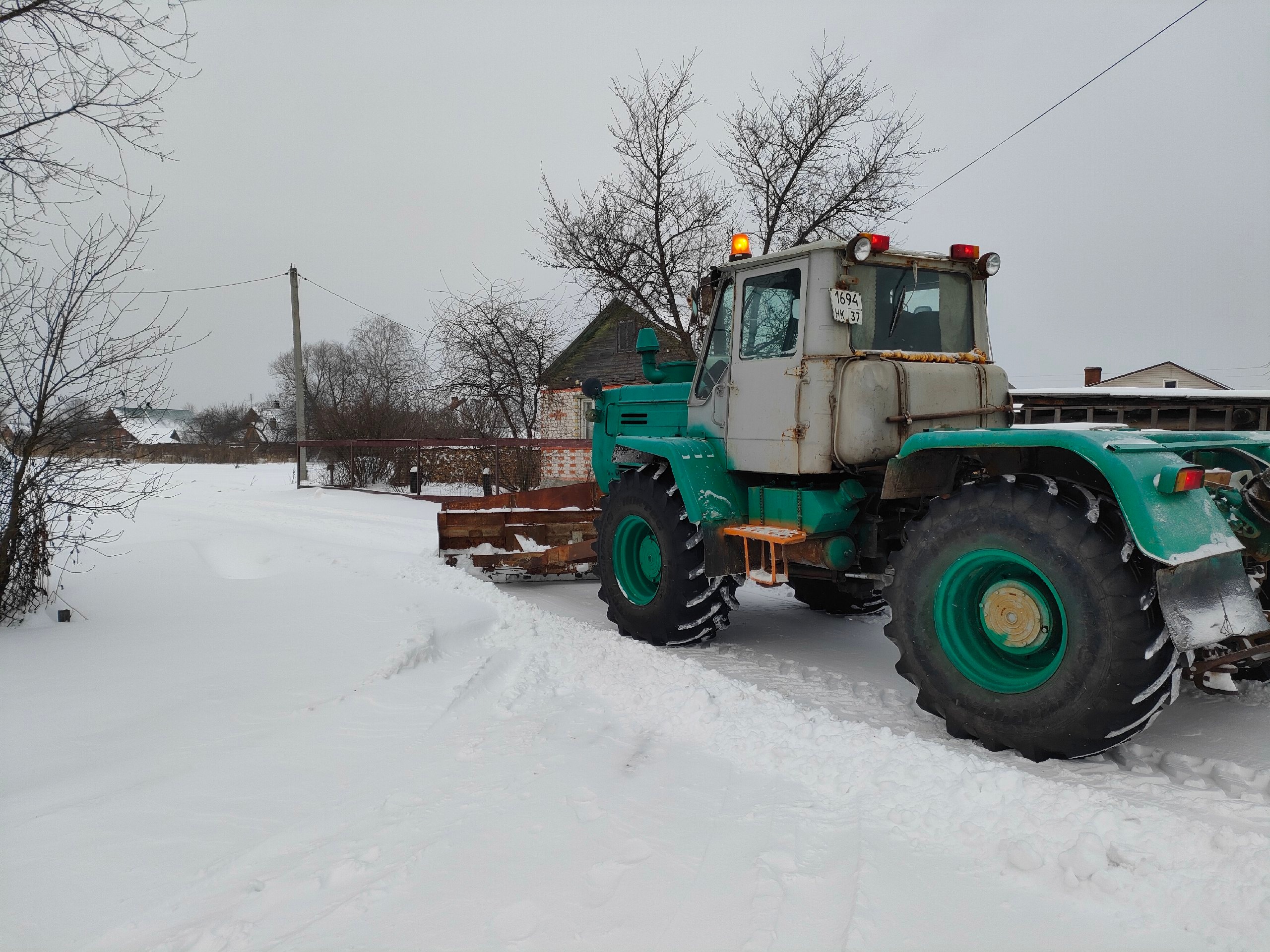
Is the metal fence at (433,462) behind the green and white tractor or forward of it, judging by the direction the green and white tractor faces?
forward

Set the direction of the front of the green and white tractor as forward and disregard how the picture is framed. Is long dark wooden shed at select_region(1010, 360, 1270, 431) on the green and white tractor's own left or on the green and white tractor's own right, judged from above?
on the green and white tractor's own right

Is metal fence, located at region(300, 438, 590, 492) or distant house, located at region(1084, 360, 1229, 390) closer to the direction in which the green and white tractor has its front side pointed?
the metal fence

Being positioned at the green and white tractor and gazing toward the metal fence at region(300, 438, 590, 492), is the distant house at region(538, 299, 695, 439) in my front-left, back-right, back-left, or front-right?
front-right

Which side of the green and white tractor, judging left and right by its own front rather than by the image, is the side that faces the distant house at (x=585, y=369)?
front

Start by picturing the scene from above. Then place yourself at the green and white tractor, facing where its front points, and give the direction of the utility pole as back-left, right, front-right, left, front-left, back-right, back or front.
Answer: front

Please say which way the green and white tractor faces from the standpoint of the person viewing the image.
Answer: facing away from the viewer and to the left of the viewer

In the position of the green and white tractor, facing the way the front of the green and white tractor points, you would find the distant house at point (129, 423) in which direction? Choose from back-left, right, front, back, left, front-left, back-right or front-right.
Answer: front-left
